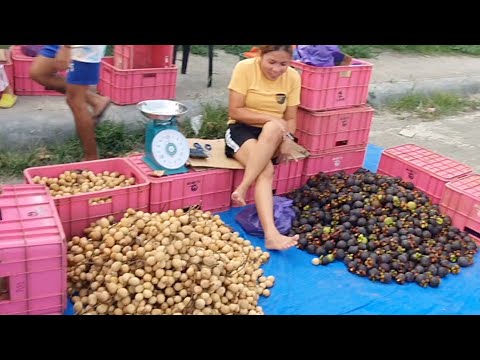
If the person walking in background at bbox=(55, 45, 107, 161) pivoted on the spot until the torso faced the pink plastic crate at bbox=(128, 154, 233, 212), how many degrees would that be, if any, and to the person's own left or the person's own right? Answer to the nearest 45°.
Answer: approximately 135° to the person's own left

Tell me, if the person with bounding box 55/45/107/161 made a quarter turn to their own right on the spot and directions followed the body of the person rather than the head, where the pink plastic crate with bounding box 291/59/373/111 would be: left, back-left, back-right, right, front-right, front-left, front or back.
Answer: right

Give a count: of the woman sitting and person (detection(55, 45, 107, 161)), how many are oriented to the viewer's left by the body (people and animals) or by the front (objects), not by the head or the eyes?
1

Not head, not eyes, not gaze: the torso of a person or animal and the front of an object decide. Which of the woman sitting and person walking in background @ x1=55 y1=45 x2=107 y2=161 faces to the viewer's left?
the person walking in background

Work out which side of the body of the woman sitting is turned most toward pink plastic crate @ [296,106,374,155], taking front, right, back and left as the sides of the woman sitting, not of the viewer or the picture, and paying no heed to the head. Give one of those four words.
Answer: left

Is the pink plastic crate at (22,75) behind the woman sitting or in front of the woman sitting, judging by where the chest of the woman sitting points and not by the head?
behind

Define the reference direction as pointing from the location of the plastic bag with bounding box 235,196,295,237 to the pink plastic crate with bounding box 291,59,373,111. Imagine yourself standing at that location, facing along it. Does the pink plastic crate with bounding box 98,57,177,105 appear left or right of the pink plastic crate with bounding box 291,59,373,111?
left

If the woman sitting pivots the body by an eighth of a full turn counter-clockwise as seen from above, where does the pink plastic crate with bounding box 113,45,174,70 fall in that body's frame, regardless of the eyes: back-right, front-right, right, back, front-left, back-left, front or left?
back-left

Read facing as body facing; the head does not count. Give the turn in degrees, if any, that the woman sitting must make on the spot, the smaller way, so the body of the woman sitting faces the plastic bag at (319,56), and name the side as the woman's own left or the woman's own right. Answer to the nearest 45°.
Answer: approximately 90° to the woman's own left

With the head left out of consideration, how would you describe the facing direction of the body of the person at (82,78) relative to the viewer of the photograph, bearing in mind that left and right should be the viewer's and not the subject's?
facing to the left of the viewer

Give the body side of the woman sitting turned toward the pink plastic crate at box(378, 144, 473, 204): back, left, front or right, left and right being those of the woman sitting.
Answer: left

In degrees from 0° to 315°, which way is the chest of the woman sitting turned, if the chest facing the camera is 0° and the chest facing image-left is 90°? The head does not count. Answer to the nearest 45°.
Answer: approximately 315°
